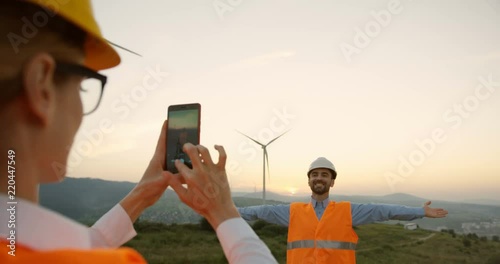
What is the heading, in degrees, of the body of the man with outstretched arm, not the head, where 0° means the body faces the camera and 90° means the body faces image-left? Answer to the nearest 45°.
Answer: approximately 0°
